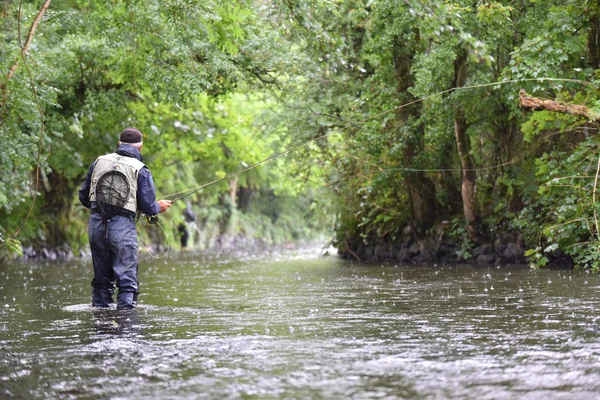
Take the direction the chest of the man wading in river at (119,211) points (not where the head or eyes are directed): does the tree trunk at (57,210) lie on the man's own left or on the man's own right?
on the man's own left

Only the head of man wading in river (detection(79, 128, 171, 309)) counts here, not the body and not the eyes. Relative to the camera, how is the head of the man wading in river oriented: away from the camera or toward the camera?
away from the camera

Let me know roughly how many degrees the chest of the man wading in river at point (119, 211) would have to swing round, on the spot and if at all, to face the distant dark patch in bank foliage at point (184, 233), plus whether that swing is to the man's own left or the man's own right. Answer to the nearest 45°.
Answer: approximately 45° to the man's own left

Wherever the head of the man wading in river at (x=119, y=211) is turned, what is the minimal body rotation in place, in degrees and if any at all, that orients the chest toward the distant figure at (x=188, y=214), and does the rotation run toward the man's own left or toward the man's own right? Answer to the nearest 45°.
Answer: approximately 45° to the man's own left

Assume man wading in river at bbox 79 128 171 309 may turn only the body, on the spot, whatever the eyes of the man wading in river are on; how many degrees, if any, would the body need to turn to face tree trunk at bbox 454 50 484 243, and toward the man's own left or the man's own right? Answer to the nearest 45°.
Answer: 0° — they already face it

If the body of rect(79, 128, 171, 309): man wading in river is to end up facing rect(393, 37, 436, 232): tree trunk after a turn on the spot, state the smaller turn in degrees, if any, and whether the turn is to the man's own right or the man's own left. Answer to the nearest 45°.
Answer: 0° — they already face it

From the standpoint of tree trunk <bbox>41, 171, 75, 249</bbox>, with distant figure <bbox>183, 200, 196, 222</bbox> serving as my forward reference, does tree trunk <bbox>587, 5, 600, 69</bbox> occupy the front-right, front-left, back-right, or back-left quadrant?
back-right

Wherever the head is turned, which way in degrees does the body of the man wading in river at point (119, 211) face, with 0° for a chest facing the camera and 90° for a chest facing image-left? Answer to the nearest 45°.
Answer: approximately 225°
